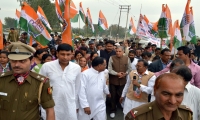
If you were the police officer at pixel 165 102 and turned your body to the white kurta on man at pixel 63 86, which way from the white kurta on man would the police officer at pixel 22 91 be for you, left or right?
left

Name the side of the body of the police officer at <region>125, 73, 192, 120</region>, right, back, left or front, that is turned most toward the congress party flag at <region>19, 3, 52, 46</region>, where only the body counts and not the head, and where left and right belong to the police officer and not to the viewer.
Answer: back

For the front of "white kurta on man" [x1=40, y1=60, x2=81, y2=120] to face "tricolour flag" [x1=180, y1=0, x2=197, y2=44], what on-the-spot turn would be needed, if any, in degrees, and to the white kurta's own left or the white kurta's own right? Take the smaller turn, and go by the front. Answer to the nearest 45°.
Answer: approximately 135° to the white kurta's own left

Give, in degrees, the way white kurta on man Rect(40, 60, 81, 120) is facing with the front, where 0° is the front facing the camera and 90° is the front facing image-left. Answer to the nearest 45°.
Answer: approximately 0°

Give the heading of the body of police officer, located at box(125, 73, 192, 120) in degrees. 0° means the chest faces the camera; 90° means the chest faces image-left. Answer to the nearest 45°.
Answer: approximately 315°

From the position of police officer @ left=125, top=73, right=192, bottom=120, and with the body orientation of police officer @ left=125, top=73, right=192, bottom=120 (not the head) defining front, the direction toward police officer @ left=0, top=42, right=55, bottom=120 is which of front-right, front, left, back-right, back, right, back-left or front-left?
back-right

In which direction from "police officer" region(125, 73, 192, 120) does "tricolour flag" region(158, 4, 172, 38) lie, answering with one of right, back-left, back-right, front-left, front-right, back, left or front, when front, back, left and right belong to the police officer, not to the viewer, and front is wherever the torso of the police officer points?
back-left
